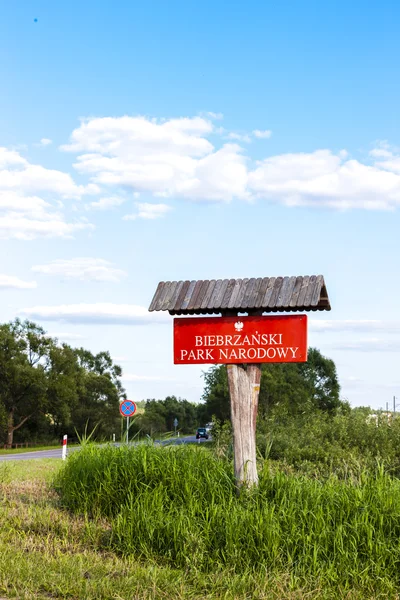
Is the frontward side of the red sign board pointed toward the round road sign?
no

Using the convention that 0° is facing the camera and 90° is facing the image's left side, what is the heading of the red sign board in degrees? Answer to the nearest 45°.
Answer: approximately 0°
